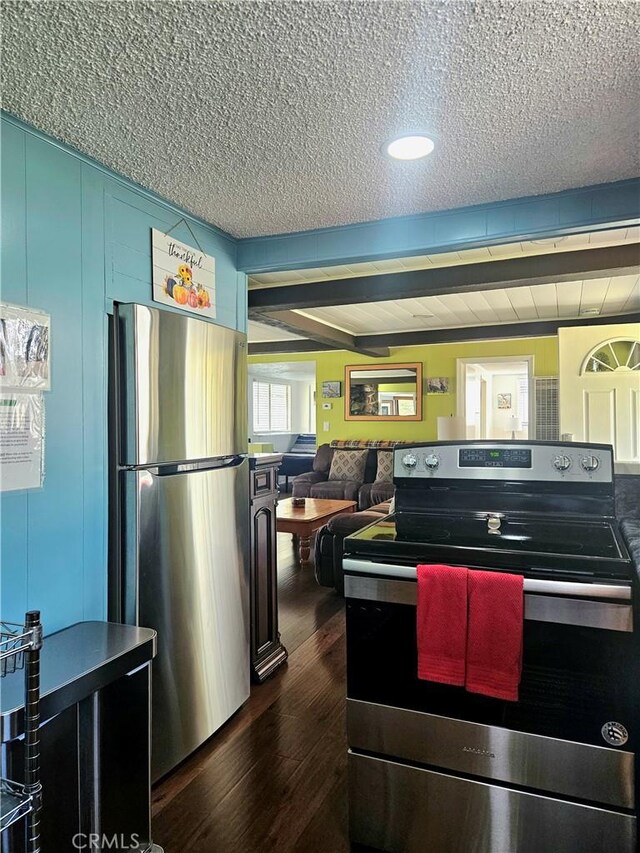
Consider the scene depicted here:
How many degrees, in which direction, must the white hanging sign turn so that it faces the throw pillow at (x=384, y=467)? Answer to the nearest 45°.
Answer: approximately 90° to its left

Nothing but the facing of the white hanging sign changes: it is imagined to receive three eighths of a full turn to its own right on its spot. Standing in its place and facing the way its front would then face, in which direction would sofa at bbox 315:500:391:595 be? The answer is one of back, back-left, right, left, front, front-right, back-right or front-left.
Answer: back-right

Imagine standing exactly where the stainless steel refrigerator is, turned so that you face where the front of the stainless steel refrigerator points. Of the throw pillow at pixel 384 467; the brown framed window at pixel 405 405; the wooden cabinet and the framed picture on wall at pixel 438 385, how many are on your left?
4

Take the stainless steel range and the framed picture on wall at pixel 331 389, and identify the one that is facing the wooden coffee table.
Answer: the framed picture on wall

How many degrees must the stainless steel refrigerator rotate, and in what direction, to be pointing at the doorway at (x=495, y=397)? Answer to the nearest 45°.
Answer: approximately 90° to its left

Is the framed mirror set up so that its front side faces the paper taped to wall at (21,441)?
yes

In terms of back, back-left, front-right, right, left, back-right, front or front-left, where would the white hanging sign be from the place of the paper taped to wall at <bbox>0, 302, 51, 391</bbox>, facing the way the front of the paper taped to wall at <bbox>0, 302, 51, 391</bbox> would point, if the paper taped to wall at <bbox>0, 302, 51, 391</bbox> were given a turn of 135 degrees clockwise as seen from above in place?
back-right

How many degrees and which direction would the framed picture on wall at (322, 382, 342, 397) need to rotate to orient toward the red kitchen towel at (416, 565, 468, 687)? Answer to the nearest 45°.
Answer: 0° — it already faces it

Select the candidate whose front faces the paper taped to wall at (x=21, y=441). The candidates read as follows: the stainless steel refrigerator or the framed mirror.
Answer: the framed mirror

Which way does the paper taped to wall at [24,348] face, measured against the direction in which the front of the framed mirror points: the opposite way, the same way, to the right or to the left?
to the left
